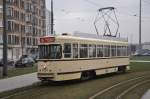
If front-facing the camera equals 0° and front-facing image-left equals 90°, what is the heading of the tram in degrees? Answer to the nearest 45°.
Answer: approximately 45°
